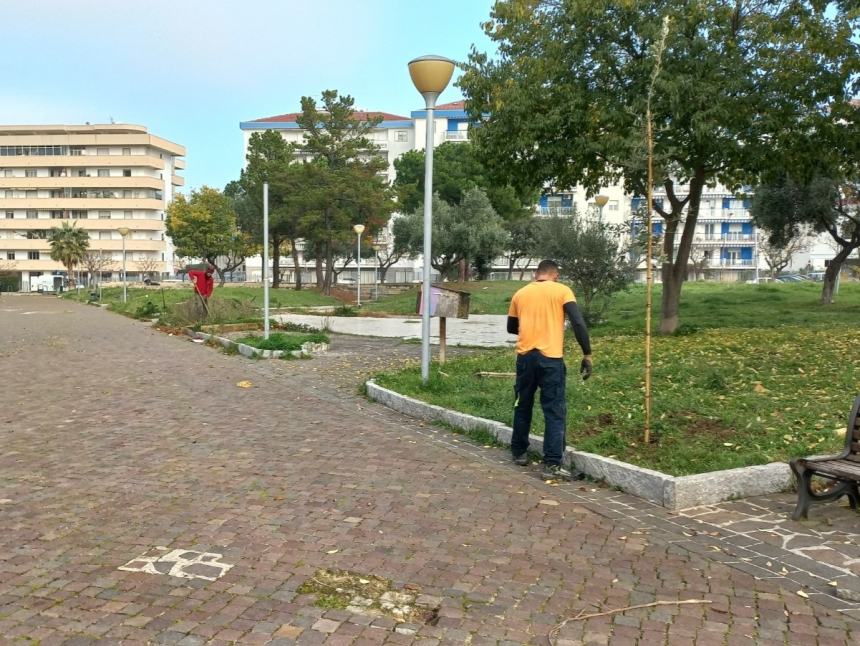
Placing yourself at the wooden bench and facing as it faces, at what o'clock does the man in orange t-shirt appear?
The man in orange t-shirt is roughly at 2 o'clock from the wooden bench.

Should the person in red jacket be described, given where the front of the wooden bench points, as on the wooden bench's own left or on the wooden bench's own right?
on the wooden bench's own right

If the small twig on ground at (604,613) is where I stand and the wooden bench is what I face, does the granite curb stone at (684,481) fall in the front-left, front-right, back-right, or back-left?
front-left

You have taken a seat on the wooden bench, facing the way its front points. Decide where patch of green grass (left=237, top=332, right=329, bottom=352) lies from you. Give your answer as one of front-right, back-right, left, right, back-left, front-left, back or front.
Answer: right

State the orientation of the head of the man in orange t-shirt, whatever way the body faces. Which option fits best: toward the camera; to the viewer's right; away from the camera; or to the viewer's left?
away from the camera

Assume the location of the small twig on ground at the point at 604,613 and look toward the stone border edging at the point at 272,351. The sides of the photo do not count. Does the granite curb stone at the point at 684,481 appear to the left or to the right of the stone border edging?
right

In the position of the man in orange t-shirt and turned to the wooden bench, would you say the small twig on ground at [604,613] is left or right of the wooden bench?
right

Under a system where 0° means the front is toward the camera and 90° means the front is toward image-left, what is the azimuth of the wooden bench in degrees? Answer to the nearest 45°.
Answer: approximately 45°

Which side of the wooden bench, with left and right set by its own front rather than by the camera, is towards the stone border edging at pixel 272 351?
right

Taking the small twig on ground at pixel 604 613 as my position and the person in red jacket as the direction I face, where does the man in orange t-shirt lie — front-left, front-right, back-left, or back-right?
front-right
